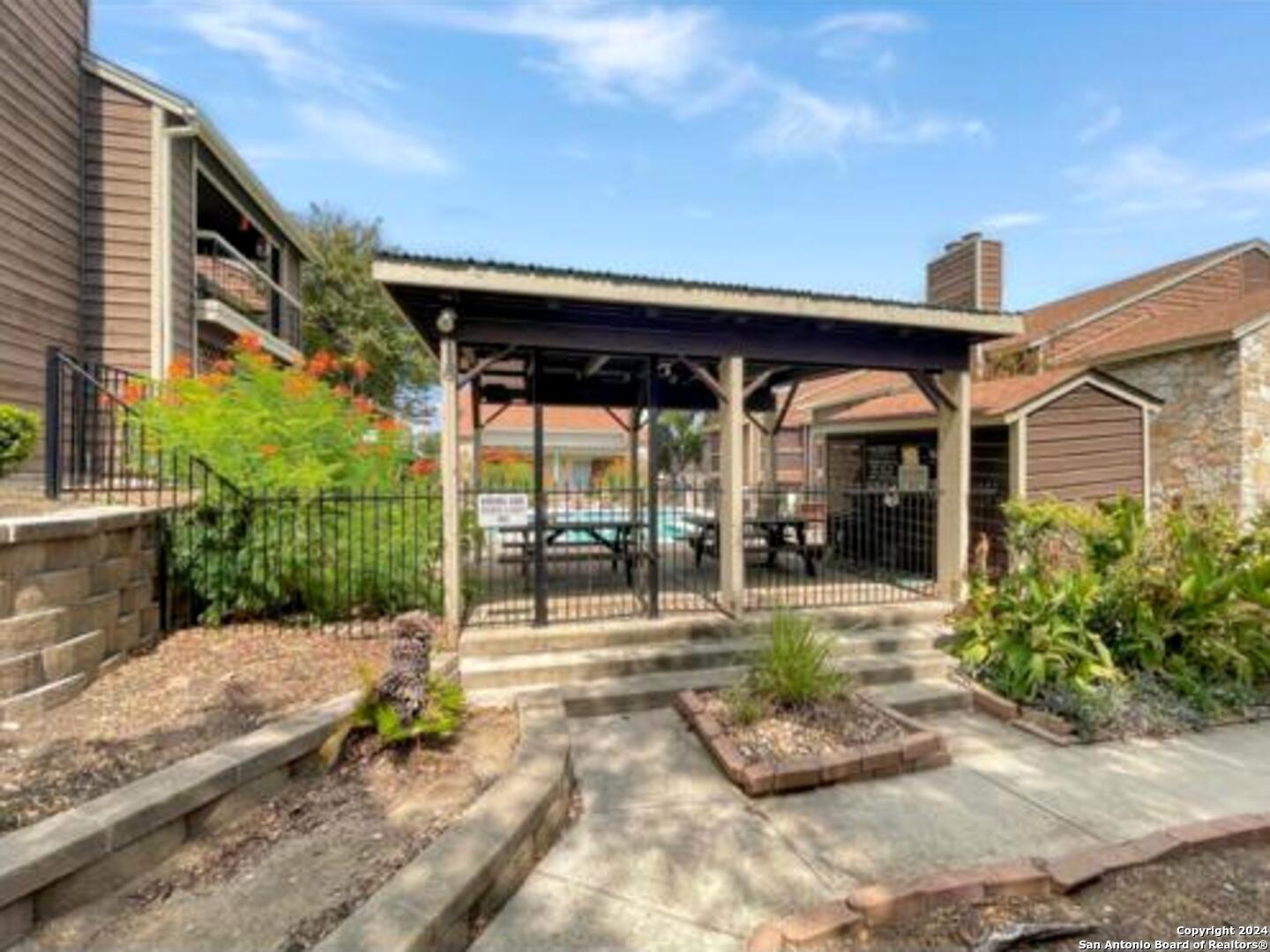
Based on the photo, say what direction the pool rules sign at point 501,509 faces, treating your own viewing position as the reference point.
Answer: facing the viewer

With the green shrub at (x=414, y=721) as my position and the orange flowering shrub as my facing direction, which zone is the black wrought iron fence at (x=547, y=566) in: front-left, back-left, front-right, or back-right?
front-right

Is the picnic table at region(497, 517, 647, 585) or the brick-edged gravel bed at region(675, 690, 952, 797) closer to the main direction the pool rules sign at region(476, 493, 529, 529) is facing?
the brick-edged gravel bed

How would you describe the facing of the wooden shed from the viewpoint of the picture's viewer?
facing the viewer and to the left of the viewer

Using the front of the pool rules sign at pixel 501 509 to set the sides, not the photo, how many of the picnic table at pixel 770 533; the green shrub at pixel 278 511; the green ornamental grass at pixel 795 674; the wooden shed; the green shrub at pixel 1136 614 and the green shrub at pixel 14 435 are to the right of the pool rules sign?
2

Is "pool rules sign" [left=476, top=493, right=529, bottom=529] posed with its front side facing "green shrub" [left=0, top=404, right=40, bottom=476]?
no

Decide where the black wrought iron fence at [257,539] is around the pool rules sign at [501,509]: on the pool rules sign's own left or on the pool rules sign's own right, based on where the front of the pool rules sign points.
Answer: on the pool rules sign's own right

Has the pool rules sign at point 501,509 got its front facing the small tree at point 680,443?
no

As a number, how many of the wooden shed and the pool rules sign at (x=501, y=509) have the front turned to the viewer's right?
0

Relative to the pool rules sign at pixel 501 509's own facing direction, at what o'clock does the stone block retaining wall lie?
The stone block retaining wall is roughly at 2 o'clock from the pool rules sign.

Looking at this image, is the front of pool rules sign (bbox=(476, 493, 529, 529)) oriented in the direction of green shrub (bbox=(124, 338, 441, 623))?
no

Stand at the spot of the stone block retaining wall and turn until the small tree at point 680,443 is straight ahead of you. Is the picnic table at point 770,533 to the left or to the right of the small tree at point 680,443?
right

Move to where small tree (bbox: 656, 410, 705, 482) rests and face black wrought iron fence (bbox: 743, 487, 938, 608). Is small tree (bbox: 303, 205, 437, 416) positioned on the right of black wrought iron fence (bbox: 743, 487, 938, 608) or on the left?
right
